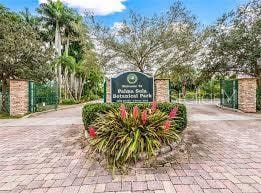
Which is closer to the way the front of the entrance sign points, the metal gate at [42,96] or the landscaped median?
the landscaped median

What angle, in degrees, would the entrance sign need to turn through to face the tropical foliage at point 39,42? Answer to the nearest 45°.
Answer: approximately 135° to its right

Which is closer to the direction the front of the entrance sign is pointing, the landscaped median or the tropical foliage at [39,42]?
the landscaped median

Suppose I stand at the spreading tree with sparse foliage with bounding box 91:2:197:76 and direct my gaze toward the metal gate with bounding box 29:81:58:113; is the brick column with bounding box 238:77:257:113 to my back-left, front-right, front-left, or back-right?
back-left

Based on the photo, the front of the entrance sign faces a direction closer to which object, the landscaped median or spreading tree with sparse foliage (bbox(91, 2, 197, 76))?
the landscaped median

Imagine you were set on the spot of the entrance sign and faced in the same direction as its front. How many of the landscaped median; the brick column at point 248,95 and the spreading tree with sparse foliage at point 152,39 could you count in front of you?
1

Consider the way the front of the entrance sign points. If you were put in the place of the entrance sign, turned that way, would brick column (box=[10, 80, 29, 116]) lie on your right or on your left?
on your right

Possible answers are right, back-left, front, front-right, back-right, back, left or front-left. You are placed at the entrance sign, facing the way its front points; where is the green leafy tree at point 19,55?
back-right

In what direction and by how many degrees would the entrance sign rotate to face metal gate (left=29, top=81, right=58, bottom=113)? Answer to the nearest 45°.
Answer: approximately 135° to its right

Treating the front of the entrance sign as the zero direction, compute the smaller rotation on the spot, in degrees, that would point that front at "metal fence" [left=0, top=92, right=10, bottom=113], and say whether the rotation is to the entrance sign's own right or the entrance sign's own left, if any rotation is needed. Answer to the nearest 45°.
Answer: approximately 135° to the entrance sign's own right

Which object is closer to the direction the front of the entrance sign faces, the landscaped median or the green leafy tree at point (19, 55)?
the landscaped median

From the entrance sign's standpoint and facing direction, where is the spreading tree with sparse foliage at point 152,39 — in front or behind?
behind

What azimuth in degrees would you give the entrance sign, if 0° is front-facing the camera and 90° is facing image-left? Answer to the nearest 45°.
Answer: approximately 0°
